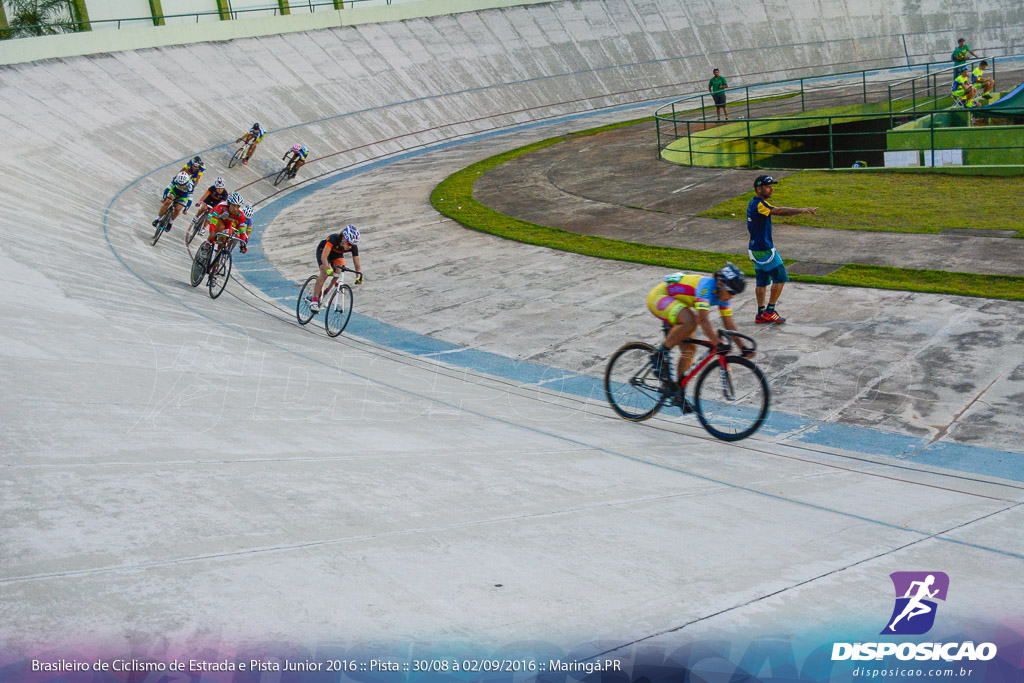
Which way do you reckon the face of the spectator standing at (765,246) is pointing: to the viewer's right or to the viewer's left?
to the viewer's right

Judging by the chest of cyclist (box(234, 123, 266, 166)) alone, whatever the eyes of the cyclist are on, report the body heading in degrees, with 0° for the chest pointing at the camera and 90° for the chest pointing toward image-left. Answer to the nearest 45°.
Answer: approximately 45°

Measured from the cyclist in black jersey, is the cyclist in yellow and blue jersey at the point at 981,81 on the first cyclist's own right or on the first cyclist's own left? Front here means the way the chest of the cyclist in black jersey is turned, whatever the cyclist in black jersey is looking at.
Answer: on the first cyclist's own left

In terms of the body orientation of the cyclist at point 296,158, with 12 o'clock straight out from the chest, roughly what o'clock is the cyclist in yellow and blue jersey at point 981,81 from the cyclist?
The cyclist in yellow and blue jersey is roughly at 8 o'clock from the cyclist.

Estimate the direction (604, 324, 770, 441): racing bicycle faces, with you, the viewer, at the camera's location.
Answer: facing the viewer and to the right of the viewer

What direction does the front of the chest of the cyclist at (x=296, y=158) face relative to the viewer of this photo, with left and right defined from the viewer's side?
facing the viewer and to the left of the viewer

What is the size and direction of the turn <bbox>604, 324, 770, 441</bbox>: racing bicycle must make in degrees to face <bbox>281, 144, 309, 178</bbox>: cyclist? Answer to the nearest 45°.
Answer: approximately 180°

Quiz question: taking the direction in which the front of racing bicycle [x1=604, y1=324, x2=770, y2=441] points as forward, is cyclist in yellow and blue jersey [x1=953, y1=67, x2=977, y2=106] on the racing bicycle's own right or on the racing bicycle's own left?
on the racing bicycle's own left
